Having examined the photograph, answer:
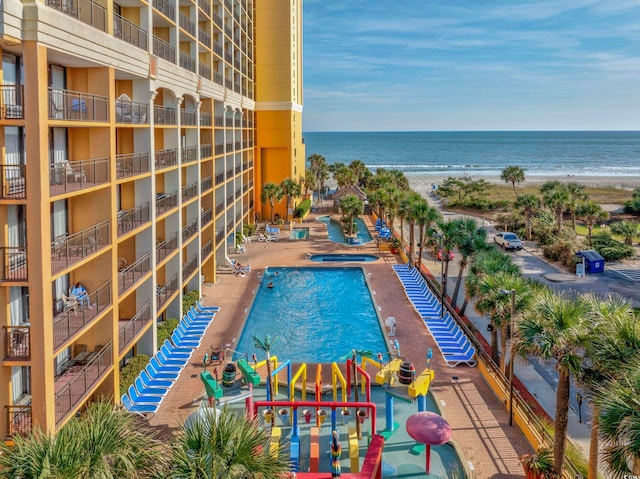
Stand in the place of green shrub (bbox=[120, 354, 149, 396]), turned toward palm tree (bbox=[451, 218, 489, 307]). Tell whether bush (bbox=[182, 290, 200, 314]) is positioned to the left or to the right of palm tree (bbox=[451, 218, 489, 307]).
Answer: left

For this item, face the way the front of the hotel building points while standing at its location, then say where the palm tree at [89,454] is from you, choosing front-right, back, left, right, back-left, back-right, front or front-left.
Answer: right

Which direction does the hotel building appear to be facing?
to the viewer's right

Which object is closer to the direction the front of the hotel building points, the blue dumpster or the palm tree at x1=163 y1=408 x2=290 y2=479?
the blue dumpster

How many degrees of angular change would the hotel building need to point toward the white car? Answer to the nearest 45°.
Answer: approximately 45° to its left

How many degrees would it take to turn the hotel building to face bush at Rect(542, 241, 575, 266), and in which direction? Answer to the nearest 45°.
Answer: approximately 45° to its left

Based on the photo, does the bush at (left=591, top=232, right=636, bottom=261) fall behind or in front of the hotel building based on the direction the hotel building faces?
in front

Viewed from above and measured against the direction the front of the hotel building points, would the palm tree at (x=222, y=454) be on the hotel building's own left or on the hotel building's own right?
on the hotel building's own right
